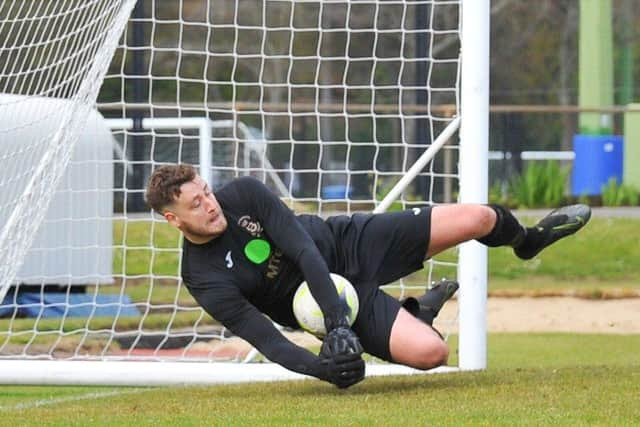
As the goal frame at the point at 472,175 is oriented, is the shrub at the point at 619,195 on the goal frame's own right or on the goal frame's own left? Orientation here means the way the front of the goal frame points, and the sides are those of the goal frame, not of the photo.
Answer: on the goal frame's own left

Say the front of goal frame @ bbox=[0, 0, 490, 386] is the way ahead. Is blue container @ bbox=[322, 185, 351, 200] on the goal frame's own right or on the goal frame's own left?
on the goal frame's own left
